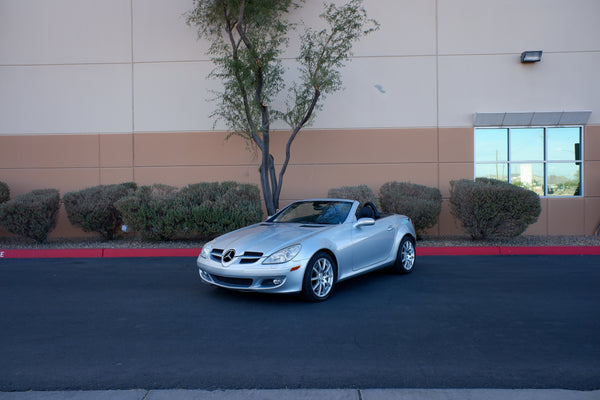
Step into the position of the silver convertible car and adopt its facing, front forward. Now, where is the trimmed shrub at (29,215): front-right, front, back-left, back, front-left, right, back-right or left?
right

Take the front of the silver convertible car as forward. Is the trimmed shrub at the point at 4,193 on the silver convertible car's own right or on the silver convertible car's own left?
on the silver convertible car's own right

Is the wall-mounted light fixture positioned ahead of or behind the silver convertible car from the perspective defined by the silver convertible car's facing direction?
behind

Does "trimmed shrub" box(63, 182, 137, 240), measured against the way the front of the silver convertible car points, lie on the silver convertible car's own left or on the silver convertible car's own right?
on the silver convertible car's own right

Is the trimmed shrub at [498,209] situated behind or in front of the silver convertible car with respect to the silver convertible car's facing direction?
behind

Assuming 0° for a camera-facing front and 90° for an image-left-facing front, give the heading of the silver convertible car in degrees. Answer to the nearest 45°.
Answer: approximately 45°

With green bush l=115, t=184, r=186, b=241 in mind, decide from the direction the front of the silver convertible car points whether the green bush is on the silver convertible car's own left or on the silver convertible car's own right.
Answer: on the silver convertible car's own right

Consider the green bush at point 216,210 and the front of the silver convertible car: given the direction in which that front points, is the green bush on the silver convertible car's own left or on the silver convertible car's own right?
on the silver convertible car's own right

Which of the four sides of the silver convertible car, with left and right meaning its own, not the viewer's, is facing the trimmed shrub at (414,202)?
back

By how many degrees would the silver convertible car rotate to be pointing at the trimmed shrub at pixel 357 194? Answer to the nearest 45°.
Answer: approximately 135° to its right
